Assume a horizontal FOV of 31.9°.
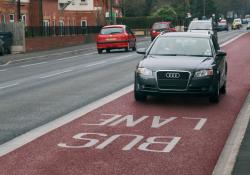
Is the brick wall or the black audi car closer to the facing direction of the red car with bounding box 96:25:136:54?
the brick wall

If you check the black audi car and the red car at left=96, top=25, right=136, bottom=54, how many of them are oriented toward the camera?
1

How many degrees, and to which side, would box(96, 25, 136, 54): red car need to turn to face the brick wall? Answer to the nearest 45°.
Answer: approximately 45° to its left

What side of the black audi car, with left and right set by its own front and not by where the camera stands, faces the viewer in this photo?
front

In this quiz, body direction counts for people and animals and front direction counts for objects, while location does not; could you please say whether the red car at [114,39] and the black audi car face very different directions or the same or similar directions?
very different directions

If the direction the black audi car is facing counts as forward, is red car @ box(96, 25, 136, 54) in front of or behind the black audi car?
behind

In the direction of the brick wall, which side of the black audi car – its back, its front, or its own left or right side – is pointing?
back

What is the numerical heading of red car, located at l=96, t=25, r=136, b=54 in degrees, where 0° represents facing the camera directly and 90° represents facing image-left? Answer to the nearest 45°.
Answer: approximately 180°

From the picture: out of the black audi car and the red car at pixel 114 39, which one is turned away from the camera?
the red car

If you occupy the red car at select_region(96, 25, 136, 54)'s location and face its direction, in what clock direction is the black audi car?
The black audi car is roughly at 6 o'clock from the red car.
